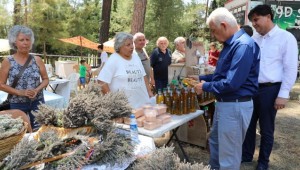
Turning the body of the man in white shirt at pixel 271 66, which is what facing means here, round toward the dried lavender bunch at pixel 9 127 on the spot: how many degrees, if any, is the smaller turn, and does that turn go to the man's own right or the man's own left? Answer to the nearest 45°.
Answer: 0° — they already face it

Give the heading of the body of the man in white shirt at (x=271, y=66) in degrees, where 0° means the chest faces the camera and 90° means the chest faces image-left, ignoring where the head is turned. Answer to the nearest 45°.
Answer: approximately 45°

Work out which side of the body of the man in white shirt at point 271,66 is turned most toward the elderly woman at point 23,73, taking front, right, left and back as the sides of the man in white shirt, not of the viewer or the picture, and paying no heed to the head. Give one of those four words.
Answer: front

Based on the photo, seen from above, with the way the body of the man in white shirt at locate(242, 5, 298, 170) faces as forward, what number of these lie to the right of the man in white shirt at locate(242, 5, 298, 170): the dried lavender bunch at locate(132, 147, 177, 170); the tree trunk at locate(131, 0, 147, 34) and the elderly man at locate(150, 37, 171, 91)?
2

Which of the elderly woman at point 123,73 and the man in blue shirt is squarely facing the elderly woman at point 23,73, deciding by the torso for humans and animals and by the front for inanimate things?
the man in blue shirt

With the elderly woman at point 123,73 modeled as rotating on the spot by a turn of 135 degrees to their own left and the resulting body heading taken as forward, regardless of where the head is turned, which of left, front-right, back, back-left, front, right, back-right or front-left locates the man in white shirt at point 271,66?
right

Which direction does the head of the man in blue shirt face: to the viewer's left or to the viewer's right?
to the viewer's left

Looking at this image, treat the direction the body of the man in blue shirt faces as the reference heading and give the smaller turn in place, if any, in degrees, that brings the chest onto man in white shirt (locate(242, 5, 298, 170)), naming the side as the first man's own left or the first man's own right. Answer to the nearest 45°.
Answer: approximately 135° to the first man's own right

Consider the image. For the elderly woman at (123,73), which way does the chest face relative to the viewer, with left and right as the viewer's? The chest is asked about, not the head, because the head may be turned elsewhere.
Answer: facing the viewer and to the right of the viewer

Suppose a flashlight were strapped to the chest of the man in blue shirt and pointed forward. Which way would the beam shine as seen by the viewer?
to the viewer's left

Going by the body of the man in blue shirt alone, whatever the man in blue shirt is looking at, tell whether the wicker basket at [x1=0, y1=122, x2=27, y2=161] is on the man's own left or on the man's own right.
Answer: on the man's own left

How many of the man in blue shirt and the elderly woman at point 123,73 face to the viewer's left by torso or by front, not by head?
1

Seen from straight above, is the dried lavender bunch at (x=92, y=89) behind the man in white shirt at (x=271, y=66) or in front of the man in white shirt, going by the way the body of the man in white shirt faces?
in front
